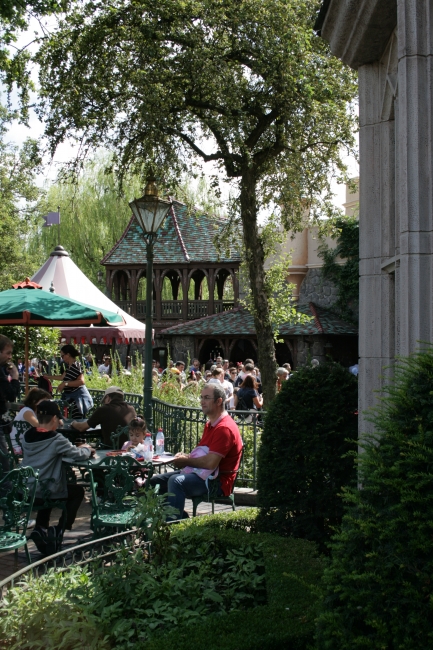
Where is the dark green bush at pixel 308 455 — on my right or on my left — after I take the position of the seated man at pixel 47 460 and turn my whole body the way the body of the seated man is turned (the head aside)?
on my right

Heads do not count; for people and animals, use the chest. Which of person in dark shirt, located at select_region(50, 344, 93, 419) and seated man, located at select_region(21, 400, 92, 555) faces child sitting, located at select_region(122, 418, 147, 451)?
the seated man

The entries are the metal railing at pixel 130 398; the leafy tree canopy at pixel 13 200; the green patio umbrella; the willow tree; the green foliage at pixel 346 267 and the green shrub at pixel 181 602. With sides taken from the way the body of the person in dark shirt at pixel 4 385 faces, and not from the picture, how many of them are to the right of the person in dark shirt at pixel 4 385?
1

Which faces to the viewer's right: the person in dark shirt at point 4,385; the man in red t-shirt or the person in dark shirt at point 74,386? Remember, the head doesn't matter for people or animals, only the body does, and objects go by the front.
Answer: the person in dark shirt at point 4,385

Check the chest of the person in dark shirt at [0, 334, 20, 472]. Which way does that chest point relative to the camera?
to the viewer's right

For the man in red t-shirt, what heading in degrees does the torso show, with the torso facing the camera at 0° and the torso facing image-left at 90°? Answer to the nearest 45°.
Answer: approximately 90°

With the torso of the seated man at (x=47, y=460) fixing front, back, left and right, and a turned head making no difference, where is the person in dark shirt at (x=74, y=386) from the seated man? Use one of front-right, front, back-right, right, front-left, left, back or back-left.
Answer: front-left

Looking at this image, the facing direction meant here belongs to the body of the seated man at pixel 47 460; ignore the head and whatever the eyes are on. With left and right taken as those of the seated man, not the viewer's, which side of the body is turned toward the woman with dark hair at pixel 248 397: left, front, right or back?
front

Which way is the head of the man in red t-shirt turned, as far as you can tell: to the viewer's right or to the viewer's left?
to the viewer's left

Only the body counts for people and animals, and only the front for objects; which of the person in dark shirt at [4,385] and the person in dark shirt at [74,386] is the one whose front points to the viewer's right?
the person in dark shirt at [4,385]

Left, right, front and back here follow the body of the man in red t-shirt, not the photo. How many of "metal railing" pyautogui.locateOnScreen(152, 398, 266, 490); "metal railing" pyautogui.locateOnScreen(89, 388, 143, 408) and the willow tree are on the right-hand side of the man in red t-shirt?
3

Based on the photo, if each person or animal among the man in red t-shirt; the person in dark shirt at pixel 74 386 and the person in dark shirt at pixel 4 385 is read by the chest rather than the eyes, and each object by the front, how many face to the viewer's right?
1
